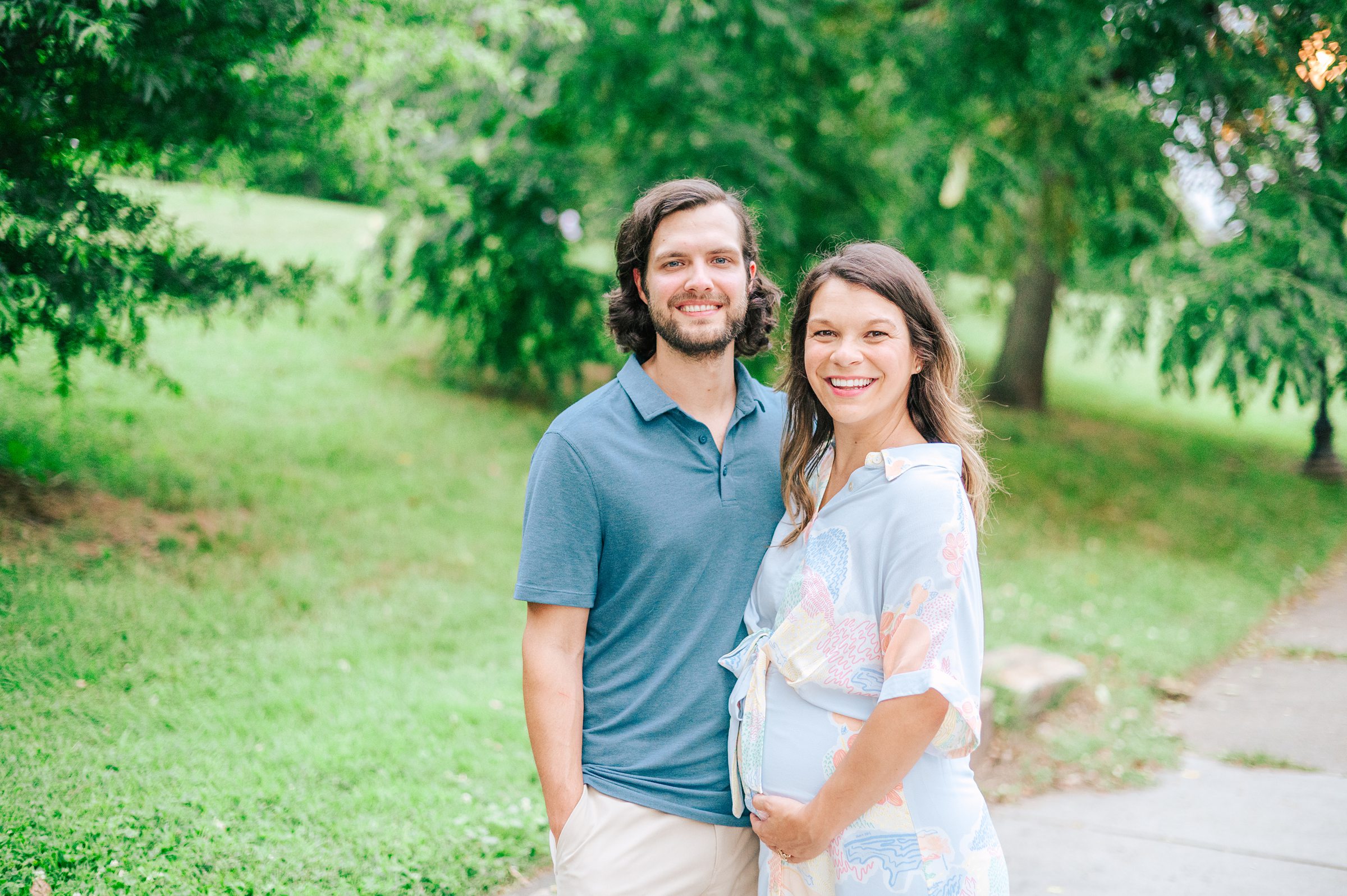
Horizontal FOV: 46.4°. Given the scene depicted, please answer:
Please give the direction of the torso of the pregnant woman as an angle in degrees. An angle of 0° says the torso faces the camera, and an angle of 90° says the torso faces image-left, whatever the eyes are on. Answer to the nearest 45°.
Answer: approximately 45°

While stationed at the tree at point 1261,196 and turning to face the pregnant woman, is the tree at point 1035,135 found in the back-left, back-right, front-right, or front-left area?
back-right

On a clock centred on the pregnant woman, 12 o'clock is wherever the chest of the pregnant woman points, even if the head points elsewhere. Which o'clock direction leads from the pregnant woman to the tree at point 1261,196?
The tree is roughly at 5 o'clock from the pregnant woman.
